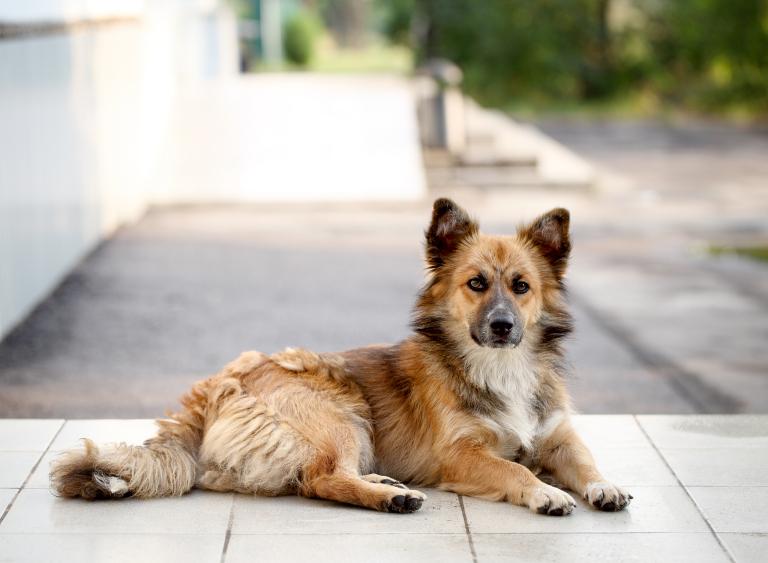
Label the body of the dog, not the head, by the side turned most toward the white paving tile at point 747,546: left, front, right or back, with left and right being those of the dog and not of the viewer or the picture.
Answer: front

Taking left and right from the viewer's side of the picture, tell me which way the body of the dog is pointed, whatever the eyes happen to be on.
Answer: facing the viewer and to the right of the viewer

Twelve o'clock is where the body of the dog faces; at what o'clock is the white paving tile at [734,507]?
The white paving tile is roughly at 11 o'clock from the dog.

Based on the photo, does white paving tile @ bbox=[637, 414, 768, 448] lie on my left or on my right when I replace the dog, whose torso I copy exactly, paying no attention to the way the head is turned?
on my left

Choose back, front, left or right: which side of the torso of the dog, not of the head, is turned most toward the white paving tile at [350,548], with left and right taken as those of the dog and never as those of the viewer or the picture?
right

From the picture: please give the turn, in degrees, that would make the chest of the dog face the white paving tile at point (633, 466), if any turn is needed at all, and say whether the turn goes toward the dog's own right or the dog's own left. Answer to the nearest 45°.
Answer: approximately 45° to the dog's own left

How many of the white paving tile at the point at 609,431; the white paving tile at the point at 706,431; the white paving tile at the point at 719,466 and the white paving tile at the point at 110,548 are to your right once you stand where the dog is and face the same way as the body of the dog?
1

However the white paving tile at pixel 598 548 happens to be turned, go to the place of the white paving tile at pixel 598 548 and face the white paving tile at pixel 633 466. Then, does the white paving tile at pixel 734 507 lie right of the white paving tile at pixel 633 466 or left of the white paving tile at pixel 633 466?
right
